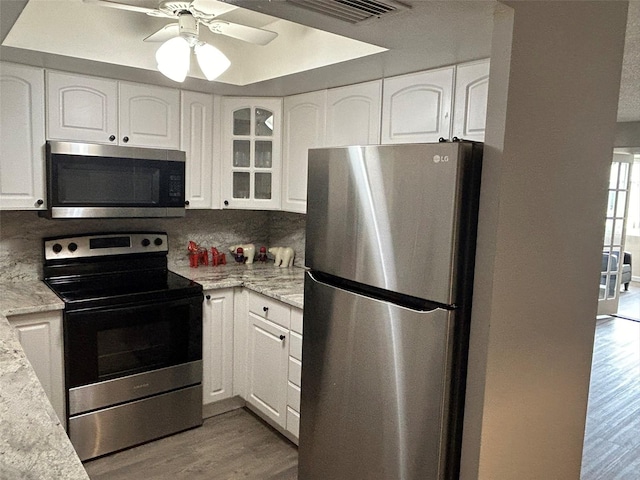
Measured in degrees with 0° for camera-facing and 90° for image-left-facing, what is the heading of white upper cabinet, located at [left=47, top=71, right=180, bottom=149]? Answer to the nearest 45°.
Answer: approximately 315°

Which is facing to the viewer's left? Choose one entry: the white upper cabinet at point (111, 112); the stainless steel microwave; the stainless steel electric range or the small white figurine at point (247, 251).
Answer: the small white figurine

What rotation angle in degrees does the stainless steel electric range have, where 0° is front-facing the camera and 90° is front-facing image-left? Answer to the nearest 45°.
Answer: approximately 315°

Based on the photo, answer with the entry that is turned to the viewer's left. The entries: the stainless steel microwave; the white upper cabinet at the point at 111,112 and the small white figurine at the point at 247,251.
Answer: the small white figurine

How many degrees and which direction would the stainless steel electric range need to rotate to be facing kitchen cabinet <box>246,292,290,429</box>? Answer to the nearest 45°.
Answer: approximately 45° to its left

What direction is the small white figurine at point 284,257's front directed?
to the viewer's left

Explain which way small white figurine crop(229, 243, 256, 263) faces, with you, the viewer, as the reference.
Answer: facing to the left of the viewer

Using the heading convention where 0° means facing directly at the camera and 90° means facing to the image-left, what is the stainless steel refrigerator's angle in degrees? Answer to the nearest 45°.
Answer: approximately 45°

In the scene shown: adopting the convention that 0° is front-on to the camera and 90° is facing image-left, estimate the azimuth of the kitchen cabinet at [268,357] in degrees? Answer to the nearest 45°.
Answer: approximately 45°

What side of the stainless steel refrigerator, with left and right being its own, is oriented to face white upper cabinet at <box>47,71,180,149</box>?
right

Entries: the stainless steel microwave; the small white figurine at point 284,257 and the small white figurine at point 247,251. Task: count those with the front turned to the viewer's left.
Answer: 2
